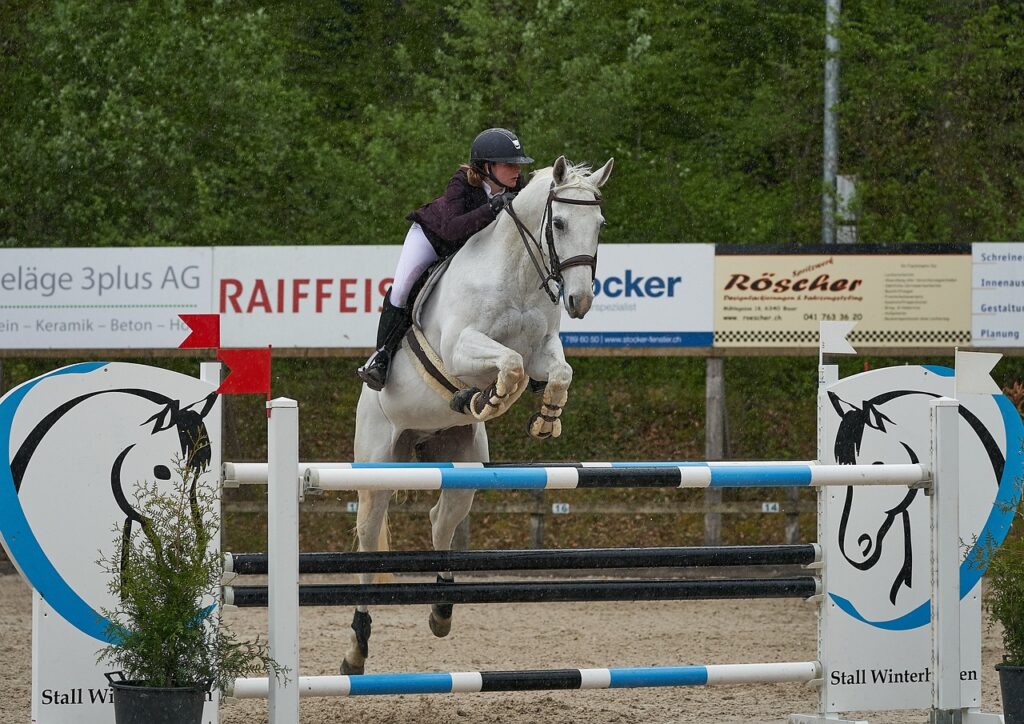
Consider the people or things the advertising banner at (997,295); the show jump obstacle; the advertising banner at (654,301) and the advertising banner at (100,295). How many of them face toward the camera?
4

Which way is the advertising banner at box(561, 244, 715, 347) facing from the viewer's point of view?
toward the camera

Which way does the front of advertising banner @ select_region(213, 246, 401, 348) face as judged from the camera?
facing the viewer

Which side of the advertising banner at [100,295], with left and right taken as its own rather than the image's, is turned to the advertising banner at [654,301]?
left

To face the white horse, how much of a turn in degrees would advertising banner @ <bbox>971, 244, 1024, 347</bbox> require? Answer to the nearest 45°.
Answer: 0° — it already faces it

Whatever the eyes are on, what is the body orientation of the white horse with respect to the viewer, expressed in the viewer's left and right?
facing the viewer and to the right of the viewer

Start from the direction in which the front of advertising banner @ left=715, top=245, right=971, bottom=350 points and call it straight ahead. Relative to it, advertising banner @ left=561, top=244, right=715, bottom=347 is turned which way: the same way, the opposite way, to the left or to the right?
the same way

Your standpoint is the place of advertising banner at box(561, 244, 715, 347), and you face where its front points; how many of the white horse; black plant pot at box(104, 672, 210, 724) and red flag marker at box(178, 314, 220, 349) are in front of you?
3

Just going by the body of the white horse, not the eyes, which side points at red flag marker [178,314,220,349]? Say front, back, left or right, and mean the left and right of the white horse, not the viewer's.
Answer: right

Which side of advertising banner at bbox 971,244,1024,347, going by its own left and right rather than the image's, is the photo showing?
front

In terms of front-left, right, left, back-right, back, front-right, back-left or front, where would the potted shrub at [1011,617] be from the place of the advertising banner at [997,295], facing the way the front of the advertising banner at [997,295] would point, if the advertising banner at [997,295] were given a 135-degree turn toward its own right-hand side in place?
back-left

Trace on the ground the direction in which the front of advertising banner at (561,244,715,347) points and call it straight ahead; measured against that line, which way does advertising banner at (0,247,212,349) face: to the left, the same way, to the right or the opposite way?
the same way

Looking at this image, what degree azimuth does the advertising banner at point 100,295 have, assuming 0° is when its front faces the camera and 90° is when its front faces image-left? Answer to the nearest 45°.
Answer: approximately 0°

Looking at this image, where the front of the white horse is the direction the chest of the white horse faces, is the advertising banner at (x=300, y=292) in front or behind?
behind

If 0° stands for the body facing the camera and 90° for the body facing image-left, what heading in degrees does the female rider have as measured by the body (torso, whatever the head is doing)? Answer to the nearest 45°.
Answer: approximately 315°

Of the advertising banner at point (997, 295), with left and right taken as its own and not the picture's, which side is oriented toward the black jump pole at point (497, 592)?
front
